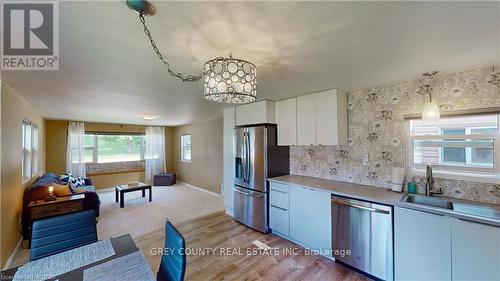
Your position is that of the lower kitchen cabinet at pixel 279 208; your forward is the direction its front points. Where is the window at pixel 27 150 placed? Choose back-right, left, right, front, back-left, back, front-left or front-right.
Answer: front-right

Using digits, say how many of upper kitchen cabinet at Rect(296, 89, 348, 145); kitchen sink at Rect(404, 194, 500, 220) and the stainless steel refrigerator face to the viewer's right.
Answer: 0

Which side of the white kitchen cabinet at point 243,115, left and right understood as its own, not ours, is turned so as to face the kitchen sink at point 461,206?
left

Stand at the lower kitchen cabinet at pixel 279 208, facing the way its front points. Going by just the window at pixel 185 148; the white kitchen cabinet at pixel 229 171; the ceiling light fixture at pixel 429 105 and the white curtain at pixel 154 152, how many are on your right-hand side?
3

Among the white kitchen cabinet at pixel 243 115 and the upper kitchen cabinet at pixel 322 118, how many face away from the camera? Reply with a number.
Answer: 0

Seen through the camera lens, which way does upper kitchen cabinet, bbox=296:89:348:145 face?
facing the viewer and to the left of the viewer

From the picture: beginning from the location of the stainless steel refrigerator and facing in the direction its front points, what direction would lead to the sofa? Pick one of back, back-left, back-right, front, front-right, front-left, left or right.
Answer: front-right

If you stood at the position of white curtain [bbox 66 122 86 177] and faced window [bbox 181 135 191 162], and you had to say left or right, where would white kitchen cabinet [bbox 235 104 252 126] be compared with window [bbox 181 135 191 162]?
right

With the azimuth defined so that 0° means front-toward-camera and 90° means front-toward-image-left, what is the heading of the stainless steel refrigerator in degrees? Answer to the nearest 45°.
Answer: approximately 45°

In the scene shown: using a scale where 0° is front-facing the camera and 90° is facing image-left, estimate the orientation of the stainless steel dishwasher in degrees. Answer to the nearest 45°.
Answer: approximately 45°

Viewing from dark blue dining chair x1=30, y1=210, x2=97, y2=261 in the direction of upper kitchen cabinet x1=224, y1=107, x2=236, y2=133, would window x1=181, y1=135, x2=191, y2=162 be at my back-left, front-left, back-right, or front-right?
front-left

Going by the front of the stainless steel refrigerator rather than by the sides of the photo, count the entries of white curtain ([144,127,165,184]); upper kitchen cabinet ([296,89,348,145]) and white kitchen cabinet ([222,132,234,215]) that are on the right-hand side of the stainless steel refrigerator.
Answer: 2

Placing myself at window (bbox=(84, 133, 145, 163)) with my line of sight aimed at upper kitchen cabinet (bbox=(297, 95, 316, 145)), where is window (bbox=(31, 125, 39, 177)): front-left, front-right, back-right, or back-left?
front-right
